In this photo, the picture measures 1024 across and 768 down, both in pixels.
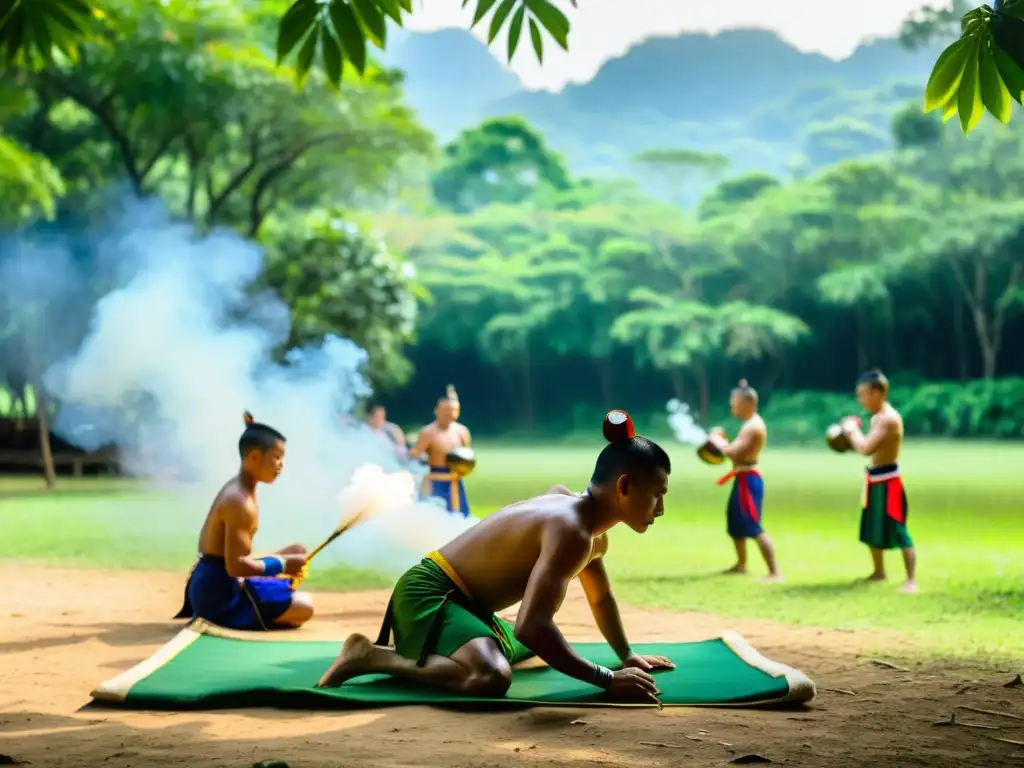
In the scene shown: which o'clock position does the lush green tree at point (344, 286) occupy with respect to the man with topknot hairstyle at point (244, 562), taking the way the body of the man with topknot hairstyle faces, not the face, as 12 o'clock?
The lush green tree is roughly at 9 o'clock from the man with topknot hairstyle.

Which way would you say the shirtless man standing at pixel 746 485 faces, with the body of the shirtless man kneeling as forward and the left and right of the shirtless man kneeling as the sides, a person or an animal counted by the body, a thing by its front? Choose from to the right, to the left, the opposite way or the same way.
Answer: the opposite way

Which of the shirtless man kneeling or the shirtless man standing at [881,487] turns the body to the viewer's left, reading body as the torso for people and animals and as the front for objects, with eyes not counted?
the shirtless man standing

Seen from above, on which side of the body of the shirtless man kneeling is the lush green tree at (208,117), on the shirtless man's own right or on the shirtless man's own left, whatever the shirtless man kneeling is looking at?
on the shirtless man's own left

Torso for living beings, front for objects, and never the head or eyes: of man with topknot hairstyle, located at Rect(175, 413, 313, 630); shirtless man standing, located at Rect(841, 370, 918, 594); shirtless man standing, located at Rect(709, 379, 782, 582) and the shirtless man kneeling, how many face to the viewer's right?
2

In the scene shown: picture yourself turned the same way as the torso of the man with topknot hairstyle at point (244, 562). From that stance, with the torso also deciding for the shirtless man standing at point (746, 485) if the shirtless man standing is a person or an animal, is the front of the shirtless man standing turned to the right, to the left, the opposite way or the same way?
the opposite way

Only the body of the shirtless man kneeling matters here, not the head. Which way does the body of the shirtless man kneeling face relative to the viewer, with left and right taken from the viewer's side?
facing to the right of the viewer

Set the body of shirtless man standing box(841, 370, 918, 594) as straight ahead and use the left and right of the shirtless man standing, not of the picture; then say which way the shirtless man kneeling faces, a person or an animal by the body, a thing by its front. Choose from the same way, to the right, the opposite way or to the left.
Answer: the opposite way

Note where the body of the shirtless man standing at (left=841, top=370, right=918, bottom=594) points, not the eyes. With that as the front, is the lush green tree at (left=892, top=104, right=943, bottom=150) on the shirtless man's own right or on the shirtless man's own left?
on the shirtless man's own right

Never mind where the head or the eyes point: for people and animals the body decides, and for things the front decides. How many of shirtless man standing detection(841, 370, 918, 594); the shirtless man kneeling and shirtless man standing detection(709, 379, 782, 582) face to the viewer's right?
1

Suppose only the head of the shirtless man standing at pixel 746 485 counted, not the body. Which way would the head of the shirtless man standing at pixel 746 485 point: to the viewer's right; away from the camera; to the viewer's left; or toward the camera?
to the viewer's left

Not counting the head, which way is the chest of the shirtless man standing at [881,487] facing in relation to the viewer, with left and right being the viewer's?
facing to the left of the viewer

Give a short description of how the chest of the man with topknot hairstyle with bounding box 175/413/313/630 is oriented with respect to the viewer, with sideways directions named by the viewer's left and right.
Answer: facing to the right of the viewer

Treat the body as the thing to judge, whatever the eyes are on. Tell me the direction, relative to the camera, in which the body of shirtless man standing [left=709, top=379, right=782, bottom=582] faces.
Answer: to the viewer's left
